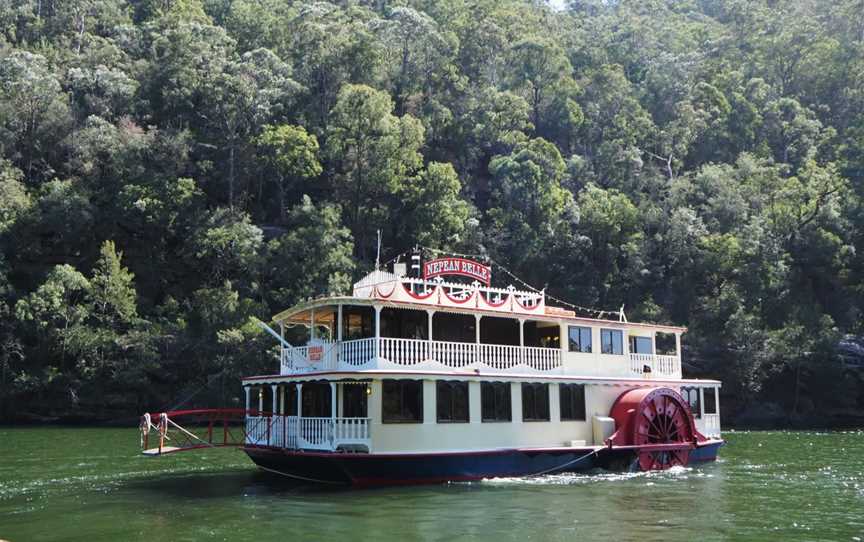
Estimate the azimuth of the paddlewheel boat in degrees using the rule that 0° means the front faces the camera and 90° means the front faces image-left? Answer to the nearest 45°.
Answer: approximately 45°
